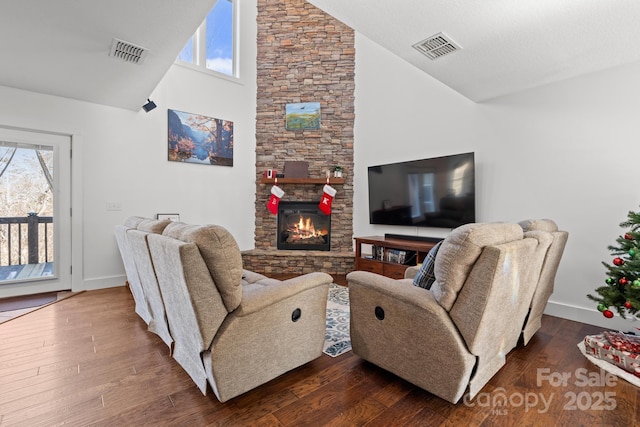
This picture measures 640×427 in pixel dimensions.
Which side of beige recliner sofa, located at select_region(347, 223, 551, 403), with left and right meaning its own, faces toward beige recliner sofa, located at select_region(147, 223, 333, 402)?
left

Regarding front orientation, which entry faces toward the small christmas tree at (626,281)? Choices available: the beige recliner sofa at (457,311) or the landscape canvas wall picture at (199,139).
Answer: the landscape canvas wall picture

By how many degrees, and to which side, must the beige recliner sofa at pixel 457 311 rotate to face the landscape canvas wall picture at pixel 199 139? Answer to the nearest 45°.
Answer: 0° — it already faces it

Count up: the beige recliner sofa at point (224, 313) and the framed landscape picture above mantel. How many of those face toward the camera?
1

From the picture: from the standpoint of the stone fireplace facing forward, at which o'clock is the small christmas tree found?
The small christmas tree is roughly at 11 o'clock from the stone fireplace.

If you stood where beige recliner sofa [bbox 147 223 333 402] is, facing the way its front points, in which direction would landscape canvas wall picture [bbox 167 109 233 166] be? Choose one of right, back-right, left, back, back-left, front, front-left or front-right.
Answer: front-left

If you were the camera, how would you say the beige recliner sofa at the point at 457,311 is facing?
facing away from the viewer and to the left of the viewer
